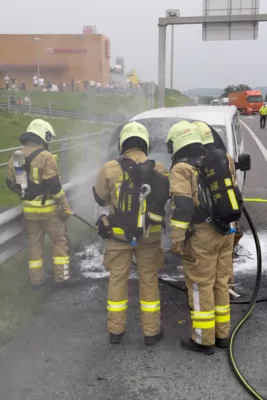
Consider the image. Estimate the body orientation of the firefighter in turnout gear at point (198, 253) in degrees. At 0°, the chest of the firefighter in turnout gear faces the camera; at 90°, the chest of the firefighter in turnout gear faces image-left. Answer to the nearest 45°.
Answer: approximately 135°

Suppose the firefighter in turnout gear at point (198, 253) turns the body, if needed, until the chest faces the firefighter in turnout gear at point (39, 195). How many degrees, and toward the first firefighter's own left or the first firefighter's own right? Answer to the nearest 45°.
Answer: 0° — they already face them

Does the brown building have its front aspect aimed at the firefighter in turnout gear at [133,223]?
yes

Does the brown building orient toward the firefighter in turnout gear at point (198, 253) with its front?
yes

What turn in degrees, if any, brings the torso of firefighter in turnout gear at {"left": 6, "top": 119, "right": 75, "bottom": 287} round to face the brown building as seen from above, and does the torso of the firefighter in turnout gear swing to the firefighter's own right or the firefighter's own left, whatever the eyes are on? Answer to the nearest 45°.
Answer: approximately 45° to the firefighter's own left

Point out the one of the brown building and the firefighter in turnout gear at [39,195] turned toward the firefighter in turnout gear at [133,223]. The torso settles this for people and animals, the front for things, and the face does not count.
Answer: the brown building

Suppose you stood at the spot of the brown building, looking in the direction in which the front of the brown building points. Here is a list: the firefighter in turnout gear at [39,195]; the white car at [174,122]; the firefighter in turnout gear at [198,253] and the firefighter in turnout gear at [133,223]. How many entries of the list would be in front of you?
4

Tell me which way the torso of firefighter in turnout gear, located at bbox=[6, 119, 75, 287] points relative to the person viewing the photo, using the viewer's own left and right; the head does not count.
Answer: facing away from the viewer and to the right of the viewer

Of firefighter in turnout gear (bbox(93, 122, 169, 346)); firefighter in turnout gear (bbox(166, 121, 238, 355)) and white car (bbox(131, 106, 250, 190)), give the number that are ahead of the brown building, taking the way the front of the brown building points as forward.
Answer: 3

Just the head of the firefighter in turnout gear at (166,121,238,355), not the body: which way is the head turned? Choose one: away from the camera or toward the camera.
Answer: away from the camera

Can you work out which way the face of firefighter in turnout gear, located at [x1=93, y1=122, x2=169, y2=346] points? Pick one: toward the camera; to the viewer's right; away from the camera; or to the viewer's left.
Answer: away from the camera

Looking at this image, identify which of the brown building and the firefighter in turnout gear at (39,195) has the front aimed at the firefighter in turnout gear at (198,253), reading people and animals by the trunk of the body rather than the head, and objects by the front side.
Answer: the brown building

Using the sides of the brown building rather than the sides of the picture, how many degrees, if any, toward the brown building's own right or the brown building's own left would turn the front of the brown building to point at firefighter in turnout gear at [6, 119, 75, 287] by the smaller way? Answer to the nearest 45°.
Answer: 0° — it already faces them
